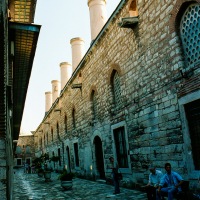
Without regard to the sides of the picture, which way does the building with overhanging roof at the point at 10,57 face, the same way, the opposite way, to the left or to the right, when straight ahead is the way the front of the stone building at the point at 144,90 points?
the opposite way

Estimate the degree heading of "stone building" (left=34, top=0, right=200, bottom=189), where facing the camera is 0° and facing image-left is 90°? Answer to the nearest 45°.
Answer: approximately 45°

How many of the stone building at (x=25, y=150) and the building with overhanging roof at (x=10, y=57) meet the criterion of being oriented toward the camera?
1

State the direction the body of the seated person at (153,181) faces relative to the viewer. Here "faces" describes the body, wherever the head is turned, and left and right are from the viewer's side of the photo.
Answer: facing the viewer and to the left of the viewer

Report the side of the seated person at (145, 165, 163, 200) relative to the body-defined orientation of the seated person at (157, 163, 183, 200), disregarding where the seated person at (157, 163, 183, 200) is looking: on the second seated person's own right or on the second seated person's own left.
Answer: on the second seated person's own right

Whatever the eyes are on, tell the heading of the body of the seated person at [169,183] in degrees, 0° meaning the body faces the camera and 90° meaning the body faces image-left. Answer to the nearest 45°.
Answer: approximately 45°

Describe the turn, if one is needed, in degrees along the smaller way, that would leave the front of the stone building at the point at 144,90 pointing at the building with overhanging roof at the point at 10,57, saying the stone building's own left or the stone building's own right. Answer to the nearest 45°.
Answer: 0° — it already faces it

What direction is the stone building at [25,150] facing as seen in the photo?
toward the camera

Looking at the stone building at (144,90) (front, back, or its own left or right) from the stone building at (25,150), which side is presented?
right

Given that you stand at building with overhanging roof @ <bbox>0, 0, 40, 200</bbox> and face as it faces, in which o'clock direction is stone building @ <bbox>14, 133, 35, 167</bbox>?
stone building @ <bbox>14, 133, 35, 167</bbox> is roughly at 9 o'clock from building with overhanging roof @ <bbox>0, 0, 40, 200</bbox>.

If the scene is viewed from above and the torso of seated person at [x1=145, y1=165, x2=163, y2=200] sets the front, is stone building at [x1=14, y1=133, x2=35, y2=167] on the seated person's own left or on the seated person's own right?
on the seated person's own right

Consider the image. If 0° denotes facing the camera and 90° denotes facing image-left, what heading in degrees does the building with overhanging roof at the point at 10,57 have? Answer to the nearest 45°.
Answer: approximately 270°

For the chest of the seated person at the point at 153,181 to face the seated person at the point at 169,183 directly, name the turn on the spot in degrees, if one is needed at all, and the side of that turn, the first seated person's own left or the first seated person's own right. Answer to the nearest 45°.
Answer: approximately 90° to the first seated person's own left

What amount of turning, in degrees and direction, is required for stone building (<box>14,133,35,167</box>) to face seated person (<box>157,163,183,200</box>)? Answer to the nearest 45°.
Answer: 0° — it already faces them

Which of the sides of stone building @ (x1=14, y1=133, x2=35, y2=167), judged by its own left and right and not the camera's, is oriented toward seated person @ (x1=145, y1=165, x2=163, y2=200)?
front
